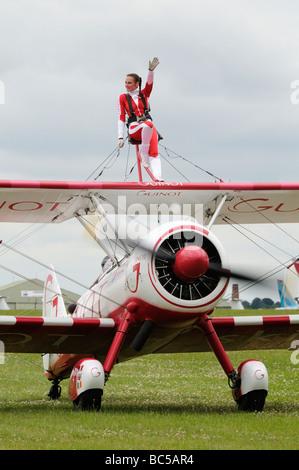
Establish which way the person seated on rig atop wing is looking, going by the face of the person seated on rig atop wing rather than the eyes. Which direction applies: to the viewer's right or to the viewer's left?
to the viewer's left

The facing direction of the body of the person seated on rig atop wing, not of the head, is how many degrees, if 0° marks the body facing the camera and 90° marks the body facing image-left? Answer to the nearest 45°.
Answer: approximately 0°
